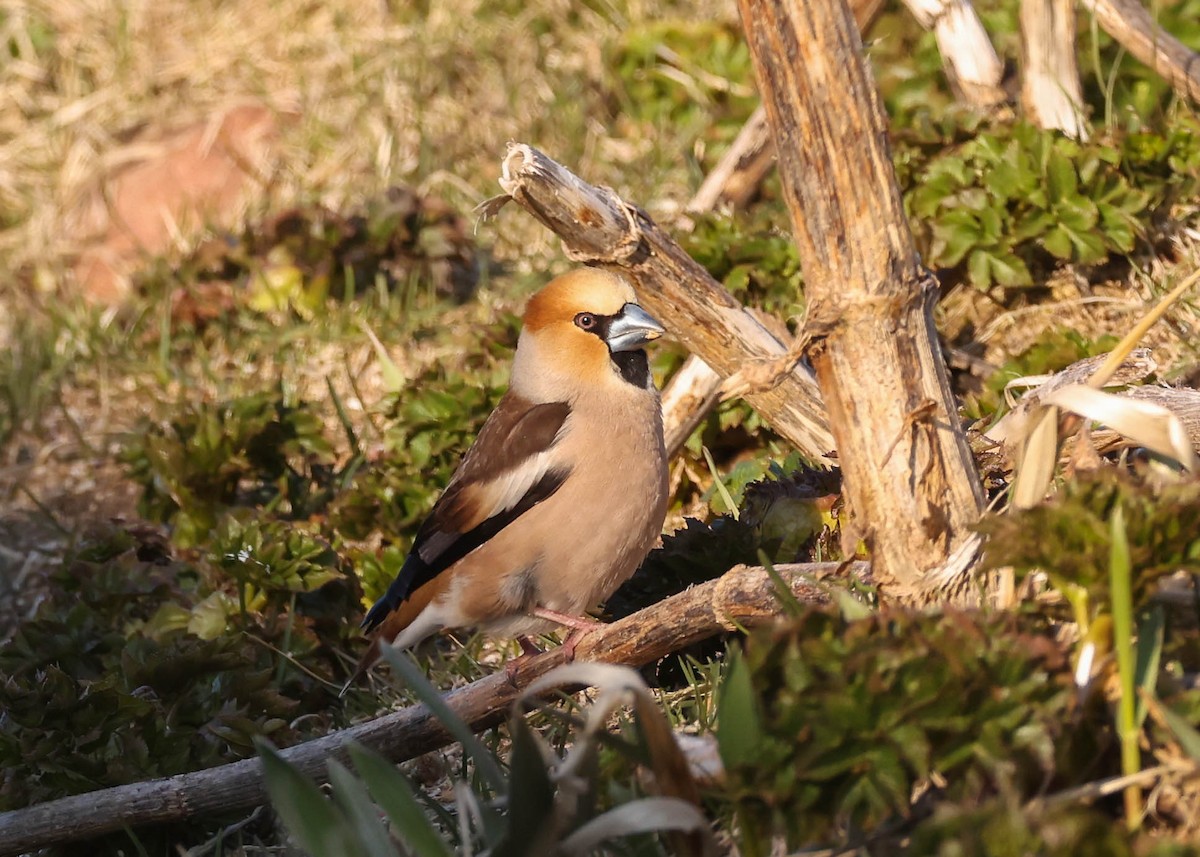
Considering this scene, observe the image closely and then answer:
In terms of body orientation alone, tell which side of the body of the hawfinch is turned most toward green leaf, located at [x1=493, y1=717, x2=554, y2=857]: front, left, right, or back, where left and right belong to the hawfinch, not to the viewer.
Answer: right

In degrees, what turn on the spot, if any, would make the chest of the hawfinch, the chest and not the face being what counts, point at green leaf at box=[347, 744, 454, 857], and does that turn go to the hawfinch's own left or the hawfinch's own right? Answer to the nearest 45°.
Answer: approximately 90° to the hawfinch's own right

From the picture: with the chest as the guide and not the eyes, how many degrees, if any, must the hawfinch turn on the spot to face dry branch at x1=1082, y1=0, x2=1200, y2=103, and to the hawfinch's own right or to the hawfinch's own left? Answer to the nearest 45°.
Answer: approximately 45° to the hawfinch's own left

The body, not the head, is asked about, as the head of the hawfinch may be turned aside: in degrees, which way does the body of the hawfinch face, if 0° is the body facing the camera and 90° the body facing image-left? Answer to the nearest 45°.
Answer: approximately 270°

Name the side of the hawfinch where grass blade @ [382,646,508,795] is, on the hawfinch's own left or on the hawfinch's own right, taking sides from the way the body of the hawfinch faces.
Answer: on the hawfinch's own right

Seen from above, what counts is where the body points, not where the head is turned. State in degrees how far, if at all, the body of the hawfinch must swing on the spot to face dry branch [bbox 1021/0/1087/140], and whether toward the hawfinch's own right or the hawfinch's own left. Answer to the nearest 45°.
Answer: approximately 45° to the hawfinch's own left

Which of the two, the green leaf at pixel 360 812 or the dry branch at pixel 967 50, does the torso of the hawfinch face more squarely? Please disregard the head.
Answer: the dry branch
